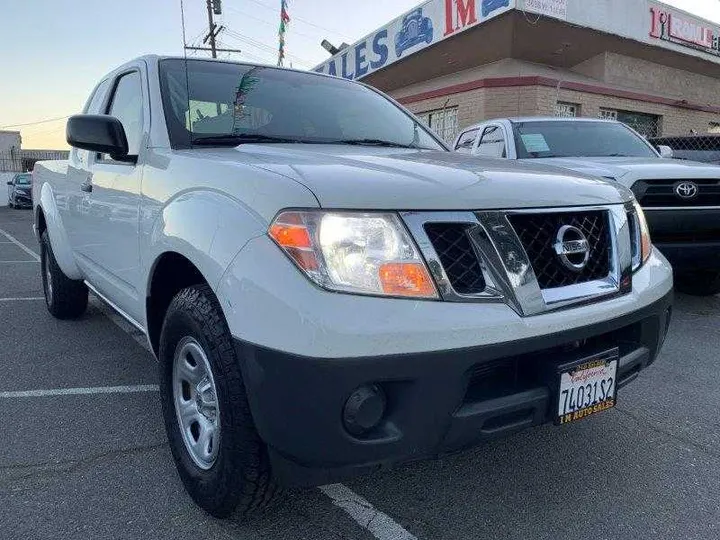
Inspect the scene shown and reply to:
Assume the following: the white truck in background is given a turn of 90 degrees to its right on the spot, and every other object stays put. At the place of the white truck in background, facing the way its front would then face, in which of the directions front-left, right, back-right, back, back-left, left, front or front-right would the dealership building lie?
back-right

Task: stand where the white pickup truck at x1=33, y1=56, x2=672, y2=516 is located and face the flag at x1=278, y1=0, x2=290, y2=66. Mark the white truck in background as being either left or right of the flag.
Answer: right

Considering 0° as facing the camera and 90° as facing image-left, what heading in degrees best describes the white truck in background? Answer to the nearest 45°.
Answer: approximately 315°

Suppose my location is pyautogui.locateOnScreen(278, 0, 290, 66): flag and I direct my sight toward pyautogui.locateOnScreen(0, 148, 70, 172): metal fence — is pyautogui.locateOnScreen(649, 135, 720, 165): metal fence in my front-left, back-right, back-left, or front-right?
back-left

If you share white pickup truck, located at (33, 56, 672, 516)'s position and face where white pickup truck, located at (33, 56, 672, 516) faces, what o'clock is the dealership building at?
The dealership building is roughly at 8 o'clock from the white pickup truck.

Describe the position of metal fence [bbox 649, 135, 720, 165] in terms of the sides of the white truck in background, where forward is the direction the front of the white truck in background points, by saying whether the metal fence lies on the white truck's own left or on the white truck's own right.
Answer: on the white truck's own left

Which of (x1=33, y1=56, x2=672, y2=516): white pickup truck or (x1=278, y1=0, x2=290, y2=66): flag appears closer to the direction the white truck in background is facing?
the white pickup truck

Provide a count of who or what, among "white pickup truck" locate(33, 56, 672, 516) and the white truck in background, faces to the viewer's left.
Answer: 0

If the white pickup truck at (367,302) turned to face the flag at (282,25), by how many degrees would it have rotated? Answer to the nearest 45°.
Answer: approximately 135° to its left

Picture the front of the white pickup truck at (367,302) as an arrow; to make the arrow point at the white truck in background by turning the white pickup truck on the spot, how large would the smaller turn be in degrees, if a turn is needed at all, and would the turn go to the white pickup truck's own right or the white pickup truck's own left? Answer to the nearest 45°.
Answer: approximately 90° to the white pickup truck's own left
